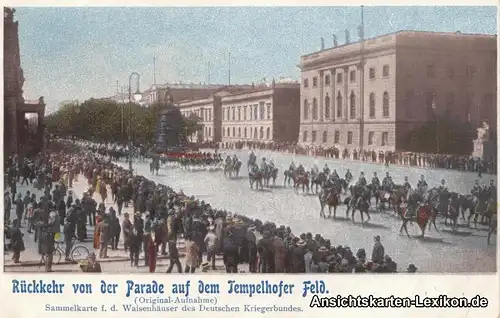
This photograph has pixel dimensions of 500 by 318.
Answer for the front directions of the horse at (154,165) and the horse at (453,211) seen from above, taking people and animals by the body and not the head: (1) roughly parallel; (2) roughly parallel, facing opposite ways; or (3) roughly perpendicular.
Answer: roughly parallel

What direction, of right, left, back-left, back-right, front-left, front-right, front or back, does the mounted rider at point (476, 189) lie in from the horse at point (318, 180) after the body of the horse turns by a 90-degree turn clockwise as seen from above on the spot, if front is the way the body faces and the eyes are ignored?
back-left

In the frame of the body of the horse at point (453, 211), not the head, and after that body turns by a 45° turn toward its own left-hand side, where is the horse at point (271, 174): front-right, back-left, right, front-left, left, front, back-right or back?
back

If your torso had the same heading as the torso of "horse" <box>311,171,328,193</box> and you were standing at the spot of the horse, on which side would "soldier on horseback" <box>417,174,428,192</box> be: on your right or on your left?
on your left

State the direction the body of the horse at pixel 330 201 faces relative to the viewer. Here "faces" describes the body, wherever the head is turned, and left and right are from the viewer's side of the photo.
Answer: facing the viewer and to the right of the viewer

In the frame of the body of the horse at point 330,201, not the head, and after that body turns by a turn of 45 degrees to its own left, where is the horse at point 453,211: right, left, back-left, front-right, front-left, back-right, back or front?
front

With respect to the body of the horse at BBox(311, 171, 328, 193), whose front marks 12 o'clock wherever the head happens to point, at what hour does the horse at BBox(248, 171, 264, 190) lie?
the horse at BBox(248, 171, 264, 190) is roughly at 4 o'clock from the horse at BBox(311, 171, 328, 193).
